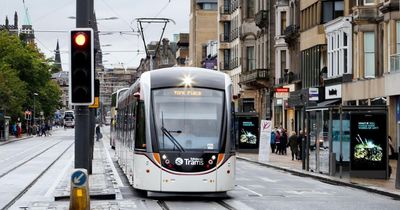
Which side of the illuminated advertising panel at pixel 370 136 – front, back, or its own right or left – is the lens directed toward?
front

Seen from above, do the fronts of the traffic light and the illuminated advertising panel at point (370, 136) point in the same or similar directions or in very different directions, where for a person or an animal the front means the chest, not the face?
same or similar directions

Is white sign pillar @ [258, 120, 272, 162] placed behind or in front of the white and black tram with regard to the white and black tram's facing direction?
behind

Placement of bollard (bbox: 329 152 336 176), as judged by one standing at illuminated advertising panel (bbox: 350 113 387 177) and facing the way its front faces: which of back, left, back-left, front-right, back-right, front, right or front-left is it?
back-right

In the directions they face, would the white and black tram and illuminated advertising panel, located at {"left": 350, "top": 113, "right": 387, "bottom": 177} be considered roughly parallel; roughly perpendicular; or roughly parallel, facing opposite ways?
roughly parallel

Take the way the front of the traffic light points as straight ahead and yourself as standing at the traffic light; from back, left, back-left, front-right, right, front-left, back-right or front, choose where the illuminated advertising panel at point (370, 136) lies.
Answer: back-left

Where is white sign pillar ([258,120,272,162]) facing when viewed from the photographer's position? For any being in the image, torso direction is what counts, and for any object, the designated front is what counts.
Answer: facing the viewer

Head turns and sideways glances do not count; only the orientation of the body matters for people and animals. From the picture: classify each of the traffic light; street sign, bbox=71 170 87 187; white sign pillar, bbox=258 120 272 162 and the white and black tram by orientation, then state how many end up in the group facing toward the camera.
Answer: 4

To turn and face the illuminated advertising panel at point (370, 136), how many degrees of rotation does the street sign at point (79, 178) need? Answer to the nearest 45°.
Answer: approximately 135° to its left

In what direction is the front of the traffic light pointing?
toward the camera
